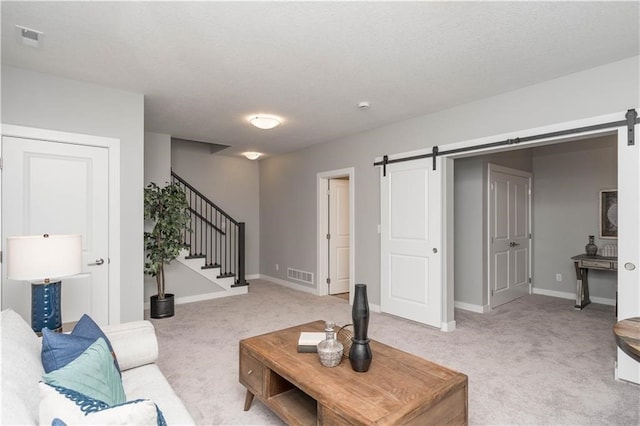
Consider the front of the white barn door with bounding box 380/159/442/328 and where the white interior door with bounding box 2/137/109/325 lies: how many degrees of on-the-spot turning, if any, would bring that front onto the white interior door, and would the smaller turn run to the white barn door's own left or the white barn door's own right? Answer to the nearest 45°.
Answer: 0° — it already faces it

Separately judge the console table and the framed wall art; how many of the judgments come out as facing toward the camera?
2

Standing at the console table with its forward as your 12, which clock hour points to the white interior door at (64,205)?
The white interior door is roughly at 1 o'clock from the console table.

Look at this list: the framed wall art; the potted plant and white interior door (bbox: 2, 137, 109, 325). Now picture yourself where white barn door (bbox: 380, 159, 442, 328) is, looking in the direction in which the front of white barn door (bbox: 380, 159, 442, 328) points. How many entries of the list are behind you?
1

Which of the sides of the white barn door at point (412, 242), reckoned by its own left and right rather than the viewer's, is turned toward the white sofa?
front

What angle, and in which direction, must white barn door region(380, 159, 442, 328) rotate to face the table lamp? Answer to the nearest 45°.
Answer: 0° — it already faces it

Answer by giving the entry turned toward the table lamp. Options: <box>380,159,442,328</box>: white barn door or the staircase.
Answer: the white barn door

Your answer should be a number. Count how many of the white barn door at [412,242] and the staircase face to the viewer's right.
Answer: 1

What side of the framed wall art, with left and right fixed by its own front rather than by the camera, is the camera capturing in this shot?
front

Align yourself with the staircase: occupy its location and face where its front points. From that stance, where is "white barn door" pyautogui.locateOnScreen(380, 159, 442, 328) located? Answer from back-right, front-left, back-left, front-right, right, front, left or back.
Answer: front-right

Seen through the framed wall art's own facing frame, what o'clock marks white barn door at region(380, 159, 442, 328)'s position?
The white barn door is roughly at 1 o'clock from the framed wall art.

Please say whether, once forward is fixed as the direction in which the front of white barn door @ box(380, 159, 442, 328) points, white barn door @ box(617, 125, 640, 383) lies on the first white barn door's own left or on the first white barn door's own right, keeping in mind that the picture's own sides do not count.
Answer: on the first white barn door's own left

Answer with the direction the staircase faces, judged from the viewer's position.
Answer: facing to the right of the viewer

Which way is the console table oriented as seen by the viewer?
toward the camera
